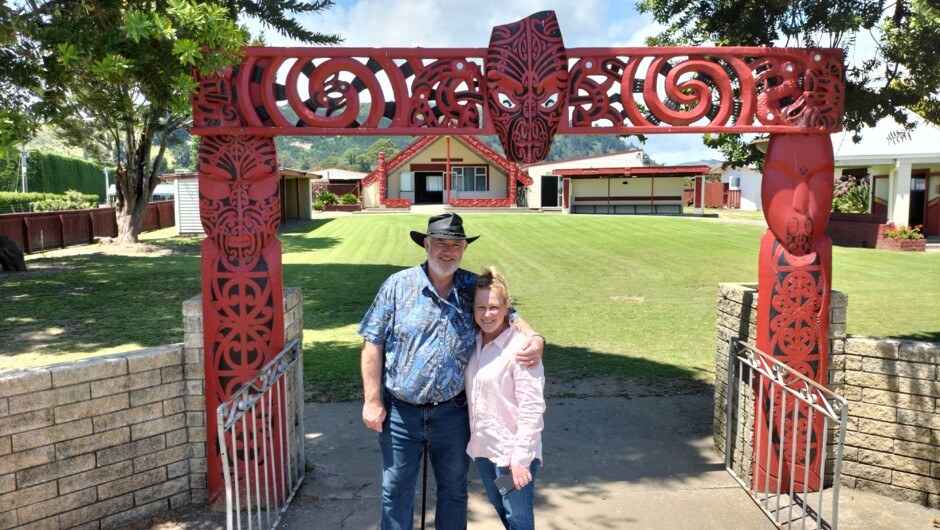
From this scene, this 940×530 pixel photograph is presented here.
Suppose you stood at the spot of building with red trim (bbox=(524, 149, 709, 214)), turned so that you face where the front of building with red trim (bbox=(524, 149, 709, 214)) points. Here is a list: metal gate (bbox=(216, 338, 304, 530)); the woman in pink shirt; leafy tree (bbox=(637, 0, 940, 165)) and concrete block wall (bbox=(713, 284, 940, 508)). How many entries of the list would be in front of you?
4

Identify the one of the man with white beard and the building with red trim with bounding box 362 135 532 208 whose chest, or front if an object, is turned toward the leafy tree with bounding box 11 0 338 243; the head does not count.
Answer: the building with red trim

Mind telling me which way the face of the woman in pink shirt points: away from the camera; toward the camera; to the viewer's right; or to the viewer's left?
toward the camera

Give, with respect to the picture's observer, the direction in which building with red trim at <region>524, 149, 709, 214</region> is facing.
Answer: facing the viewer

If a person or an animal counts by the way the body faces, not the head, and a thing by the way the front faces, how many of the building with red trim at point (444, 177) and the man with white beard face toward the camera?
2

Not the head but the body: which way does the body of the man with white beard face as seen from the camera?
toward the camera

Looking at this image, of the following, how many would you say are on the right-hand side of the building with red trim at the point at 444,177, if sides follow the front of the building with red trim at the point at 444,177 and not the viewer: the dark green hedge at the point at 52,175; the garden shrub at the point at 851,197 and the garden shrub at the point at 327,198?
2

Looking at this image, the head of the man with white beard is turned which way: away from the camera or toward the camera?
toward the camera

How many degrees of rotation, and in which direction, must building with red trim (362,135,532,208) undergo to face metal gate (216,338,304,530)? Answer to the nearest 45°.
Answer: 0° — it already faces it

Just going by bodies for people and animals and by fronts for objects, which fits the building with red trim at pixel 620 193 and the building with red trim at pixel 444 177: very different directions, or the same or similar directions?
same or similar directions

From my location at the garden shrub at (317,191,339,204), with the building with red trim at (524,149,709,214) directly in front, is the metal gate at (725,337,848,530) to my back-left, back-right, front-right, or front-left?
front-right

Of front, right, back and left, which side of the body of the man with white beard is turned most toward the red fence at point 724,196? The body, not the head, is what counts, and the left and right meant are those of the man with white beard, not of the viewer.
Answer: back

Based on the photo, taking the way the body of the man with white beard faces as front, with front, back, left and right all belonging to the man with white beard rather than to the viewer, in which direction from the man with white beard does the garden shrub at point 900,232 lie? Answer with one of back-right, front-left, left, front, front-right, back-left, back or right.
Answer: back-left

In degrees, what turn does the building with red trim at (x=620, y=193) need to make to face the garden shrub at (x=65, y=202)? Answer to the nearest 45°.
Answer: approximately 45° to its right

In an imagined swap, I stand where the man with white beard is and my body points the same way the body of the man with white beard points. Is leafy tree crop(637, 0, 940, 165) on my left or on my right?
on my left

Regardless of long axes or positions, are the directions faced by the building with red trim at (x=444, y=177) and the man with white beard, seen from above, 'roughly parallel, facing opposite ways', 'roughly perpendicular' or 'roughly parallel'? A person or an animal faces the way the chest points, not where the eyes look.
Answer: roughly parallel
